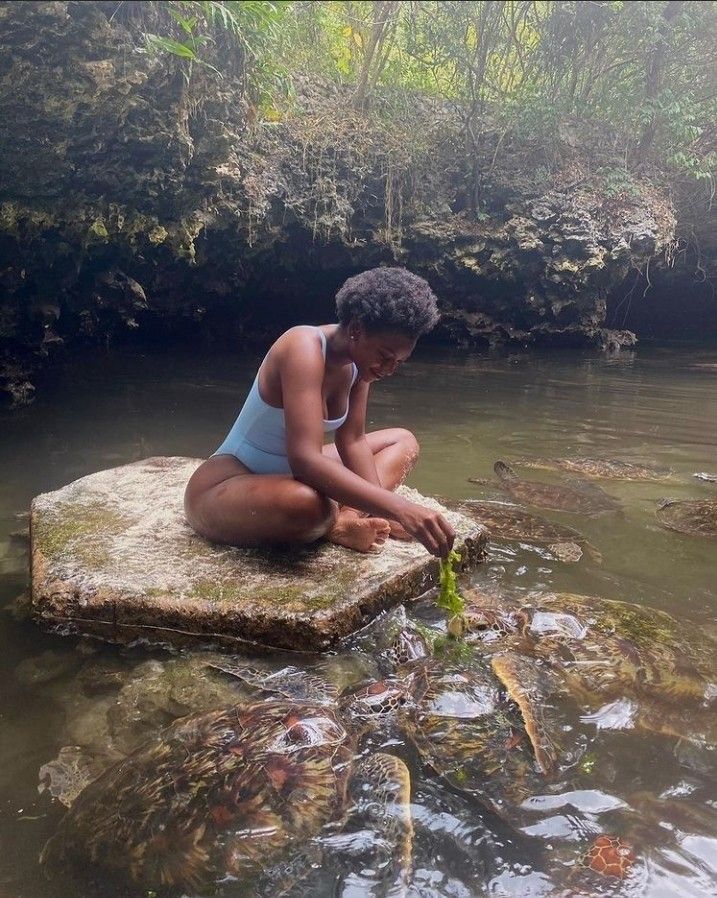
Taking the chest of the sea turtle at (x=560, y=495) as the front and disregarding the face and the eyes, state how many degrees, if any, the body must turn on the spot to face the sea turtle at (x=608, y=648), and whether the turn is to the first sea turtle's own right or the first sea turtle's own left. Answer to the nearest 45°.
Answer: approximately 90° to the first sea turtle's own left

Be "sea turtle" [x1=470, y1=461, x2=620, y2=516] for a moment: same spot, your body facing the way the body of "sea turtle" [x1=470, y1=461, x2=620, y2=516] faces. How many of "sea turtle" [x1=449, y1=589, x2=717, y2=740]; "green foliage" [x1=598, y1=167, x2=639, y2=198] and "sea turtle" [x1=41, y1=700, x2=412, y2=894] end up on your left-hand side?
2

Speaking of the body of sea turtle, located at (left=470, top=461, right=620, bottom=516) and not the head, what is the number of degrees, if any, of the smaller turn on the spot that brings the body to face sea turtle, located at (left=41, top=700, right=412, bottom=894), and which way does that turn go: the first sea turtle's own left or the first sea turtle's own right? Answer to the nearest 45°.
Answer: approximately 90° to the first sea turtle's own left

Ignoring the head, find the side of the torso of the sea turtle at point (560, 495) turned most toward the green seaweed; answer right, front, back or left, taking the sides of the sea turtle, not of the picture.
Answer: left

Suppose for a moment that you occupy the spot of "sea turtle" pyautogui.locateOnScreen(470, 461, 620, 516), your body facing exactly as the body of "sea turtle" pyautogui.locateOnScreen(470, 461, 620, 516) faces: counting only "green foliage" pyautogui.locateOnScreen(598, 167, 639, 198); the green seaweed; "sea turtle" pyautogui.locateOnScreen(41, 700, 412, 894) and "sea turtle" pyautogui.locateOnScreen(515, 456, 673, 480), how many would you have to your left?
2

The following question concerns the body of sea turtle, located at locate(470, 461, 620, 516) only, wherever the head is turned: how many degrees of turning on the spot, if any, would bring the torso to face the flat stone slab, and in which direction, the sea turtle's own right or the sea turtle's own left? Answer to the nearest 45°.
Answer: approximately 45° to the sea turtle's own left

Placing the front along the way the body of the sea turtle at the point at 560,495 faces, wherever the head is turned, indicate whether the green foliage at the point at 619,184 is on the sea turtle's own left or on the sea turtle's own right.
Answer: on the sea turtle's own right

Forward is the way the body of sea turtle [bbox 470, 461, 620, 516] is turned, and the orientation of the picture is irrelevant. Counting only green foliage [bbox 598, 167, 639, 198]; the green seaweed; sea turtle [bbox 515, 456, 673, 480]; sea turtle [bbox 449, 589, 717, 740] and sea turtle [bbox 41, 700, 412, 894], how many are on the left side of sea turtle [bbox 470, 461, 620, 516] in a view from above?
3

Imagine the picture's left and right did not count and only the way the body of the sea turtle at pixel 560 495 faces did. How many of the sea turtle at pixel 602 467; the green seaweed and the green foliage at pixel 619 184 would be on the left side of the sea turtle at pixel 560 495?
1

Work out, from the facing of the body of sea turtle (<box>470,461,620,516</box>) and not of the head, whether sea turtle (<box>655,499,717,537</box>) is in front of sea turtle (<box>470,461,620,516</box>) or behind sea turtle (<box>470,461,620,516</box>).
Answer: behind

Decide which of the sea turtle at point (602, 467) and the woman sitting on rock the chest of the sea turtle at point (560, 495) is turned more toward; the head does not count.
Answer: the woman sitting on rock

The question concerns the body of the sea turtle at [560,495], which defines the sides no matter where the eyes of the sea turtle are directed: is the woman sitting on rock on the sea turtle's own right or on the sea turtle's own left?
on the sea turtle's own left

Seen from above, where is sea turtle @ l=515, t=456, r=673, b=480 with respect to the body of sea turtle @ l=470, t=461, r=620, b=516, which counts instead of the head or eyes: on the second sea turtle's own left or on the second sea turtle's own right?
on the second sea turtle's own right

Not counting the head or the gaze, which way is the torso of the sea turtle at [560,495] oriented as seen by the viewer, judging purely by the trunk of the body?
to the viewer's left
